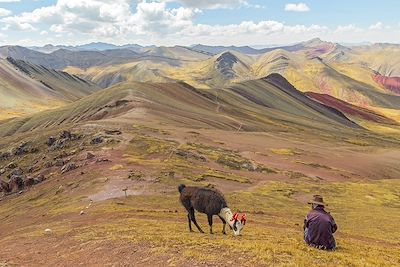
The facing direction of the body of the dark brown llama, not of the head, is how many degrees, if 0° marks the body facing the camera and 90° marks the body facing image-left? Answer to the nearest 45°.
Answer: approximately 270°

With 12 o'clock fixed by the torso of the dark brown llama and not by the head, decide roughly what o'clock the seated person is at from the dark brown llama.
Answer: The seated person is roughly at 1 o'clock from the dark brown llama.
